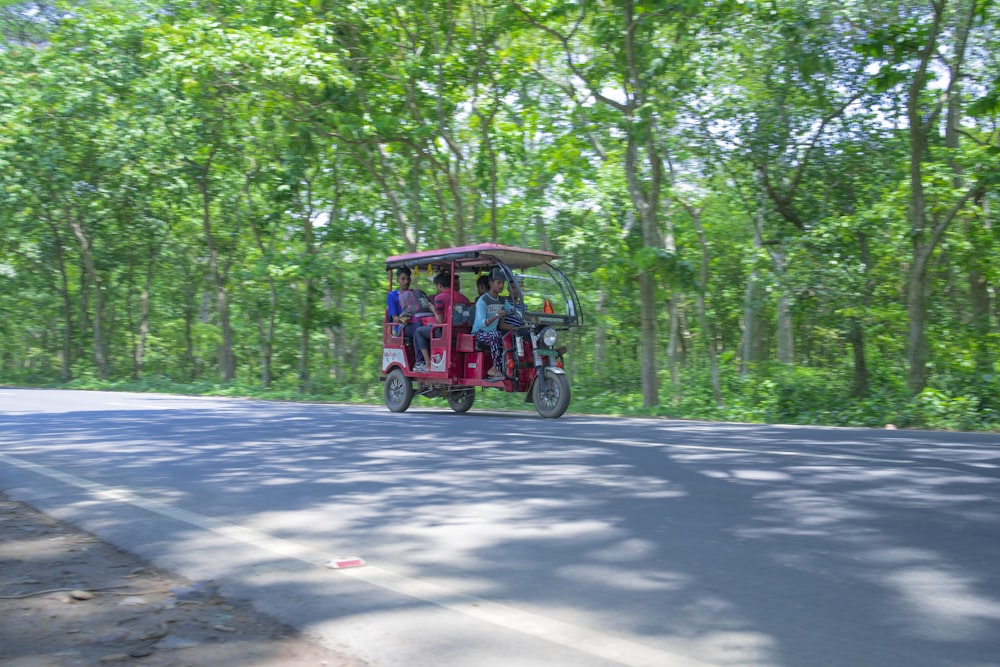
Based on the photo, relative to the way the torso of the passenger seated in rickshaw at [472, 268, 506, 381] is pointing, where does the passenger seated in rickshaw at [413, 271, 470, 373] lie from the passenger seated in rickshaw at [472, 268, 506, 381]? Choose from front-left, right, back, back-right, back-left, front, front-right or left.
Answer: back

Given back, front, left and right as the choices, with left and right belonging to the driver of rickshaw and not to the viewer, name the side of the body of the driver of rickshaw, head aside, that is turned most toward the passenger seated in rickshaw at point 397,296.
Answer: back

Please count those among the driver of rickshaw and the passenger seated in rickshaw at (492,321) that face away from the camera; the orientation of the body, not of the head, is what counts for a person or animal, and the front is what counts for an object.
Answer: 0

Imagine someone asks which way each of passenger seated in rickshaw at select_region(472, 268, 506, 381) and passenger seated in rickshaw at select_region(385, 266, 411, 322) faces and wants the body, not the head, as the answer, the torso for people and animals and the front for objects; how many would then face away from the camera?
0
